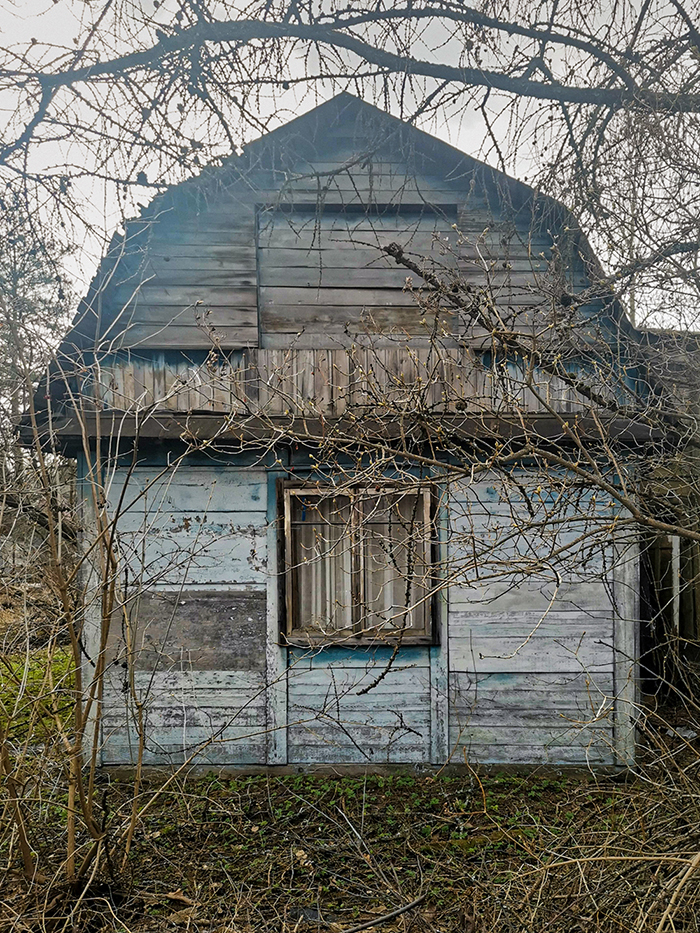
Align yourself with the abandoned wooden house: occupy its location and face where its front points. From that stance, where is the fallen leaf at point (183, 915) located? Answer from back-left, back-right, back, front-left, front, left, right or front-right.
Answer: front

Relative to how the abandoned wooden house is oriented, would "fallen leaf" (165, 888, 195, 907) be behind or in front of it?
in front

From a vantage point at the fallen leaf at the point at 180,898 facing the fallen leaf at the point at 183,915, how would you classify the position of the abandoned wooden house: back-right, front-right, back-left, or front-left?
back-left

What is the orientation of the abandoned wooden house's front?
toward the camera
